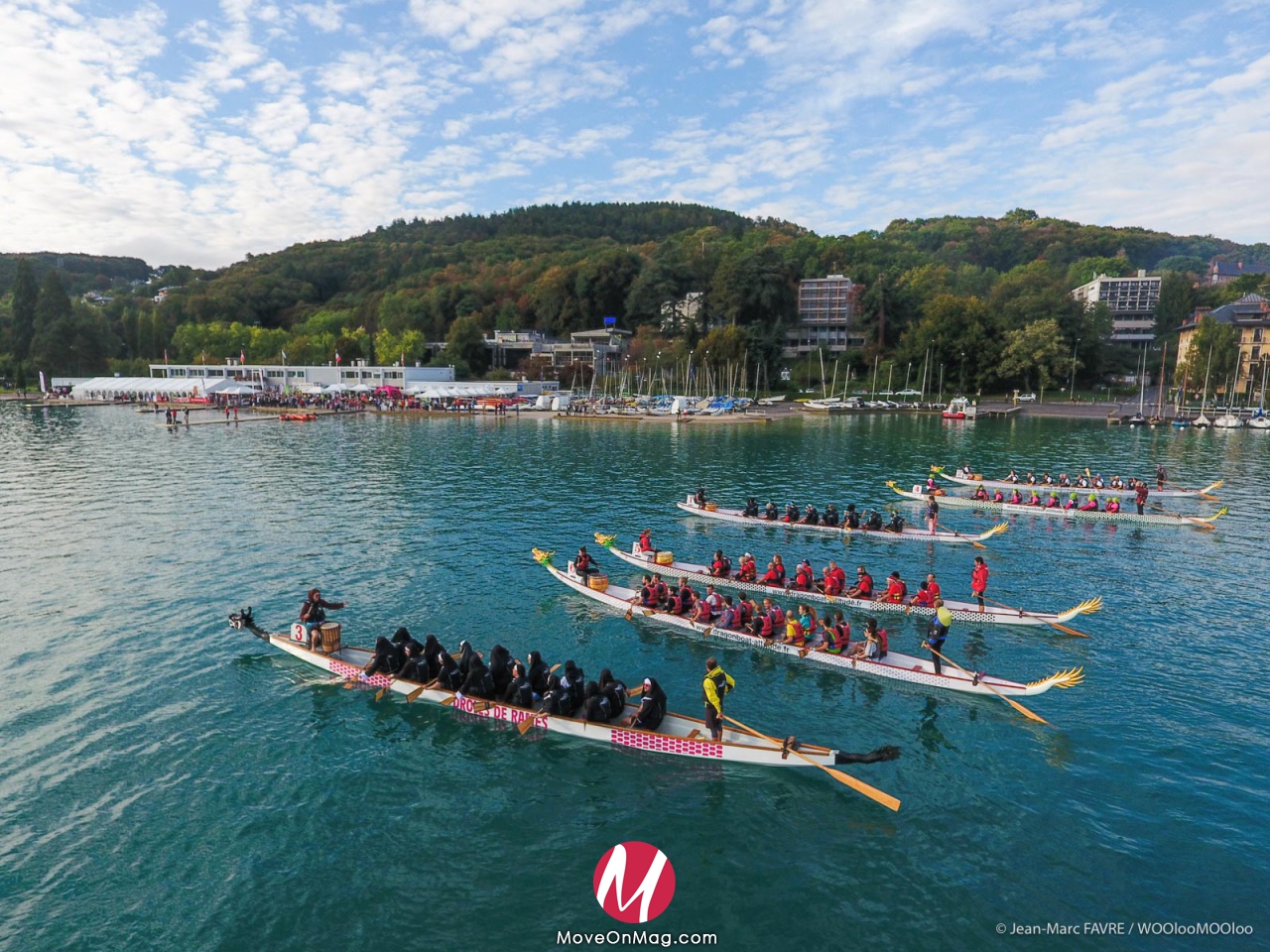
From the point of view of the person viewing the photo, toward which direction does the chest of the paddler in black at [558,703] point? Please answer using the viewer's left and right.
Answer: facing away from the viewer and to the left of the viewer

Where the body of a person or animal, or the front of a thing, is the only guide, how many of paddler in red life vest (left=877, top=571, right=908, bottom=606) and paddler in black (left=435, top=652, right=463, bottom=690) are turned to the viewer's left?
2

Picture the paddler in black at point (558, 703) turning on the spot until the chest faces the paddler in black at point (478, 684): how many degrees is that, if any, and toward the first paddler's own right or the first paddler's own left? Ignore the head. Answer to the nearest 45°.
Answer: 0° — they already face them

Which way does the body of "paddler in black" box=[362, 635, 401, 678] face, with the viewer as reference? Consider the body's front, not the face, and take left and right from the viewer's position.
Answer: facing to the left of the viewer

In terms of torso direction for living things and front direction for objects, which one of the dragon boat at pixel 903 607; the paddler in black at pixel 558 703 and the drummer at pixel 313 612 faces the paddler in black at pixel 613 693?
the drummer

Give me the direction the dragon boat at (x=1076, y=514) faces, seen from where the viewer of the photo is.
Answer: facing to the left of the viewer

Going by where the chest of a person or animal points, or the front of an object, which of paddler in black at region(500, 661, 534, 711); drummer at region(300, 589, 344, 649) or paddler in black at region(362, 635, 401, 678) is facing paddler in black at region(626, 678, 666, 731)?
the drummer

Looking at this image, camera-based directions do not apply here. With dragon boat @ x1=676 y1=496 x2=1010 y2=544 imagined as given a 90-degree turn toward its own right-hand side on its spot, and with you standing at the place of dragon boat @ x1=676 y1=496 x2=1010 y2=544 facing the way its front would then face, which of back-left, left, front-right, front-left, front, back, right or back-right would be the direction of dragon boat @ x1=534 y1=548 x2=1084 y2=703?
back

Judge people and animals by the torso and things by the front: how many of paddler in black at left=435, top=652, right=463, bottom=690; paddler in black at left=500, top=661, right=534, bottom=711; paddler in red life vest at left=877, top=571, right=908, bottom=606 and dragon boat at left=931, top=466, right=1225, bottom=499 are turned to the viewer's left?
4

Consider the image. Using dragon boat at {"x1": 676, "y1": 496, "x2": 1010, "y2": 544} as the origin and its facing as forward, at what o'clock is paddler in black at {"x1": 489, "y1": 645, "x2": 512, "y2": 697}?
The paddler in black is roughly at 10 o'clock from the dragon boat.

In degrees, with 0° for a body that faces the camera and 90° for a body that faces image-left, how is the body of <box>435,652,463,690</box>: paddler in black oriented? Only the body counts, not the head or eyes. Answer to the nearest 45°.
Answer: approximately 90°

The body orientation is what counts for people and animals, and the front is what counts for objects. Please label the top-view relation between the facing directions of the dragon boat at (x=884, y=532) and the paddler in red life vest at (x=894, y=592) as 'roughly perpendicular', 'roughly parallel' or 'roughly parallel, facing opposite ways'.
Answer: roughly parallel

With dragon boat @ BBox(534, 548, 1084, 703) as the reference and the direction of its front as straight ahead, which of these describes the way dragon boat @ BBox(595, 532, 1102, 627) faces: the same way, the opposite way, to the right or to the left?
the same way

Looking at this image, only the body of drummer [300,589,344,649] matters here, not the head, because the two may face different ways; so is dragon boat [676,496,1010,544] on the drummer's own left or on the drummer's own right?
on the drummer's own left

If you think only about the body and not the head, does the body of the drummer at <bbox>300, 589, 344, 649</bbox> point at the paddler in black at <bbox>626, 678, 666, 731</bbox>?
yes

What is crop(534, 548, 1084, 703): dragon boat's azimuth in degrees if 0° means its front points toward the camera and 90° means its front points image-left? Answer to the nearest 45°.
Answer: approximately 135°

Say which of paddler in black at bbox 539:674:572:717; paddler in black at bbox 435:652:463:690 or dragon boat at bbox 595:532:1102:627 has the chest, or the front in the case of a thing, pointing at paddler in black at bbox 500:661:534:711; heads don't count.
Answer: paddler in black at bbox 539:674:572:717

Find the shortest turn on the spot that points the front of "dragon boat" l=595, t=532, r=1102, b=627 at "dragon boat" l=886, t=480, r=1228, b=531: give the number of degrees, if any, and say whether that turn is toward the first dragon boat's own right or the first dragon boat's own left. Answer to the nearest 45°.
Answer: approximately 90° to the first dragon boat's own right
